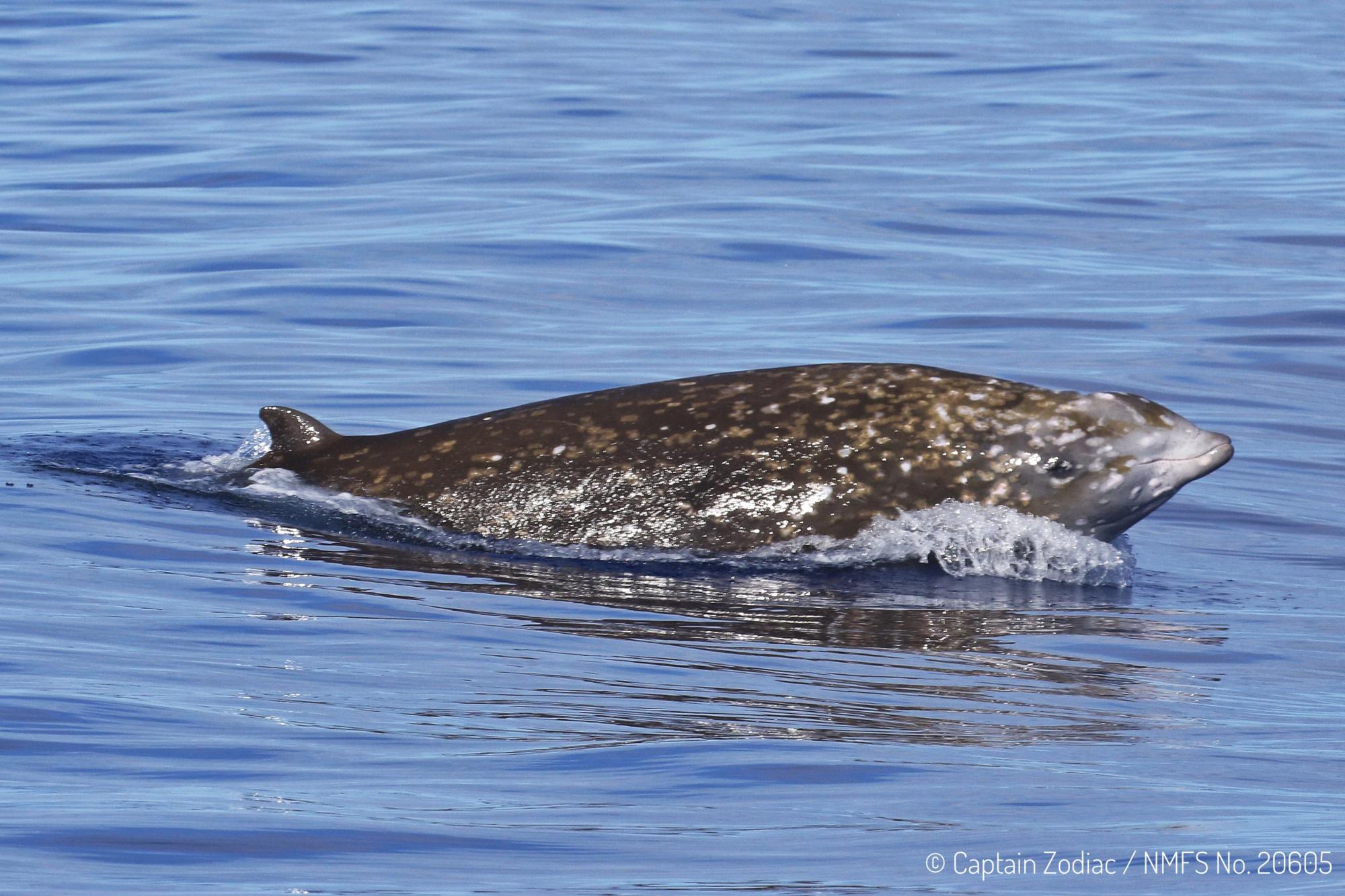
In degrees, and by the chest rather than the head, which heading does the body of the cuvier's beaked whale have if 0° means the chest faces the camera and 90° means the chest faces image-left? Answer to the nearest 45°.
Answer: approximately 270°
